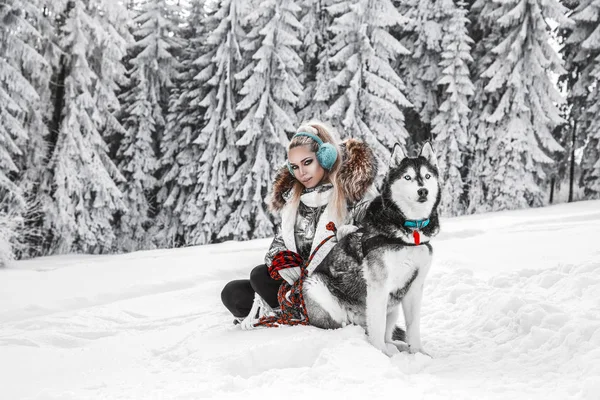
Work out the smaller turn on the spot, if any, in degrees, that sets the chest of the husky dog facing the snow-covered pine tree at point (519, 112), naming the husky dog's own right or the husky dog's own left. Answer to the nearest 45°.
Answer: approximately 135° to the husky dog's own left

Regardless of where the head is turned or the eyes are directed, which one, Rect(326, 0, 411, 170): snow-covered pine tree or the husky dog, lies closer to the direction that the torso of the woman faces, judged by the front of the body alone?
the husky dog

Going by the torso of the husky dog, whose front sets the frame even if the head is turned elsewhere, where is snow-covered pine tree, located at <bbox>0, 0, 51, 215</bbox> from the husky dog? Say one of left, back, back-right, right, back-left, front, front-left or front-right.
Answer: back

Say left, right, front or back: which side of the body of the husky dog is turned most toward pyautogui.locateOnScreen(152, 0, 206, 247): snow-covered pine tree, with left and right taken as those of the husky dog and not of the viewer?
back

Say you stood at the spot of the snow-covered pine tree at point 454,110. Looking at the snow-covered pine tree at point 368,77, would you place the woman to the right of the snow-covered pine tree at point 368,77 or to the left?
left

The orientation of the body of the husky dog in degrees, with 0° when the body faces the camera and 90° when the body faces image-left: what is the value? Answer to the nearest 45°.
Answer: approximately 315°

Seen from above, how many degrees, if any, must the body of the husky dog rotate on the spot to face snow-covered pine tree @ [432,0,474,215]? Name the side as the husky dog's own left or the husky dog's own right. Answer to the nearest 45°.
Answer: approximately 135° to the husky dog's own left

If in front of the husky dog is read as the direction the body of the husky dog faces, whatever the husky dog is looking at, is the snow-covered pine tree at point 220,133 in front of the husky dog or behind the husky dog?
behind

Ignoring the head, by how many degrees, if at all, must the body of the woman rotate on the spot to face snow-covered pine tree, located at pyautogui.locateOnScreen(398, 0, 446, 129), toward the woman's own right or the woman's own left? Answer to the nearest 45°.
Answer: approximately 135° to the woman's own right
